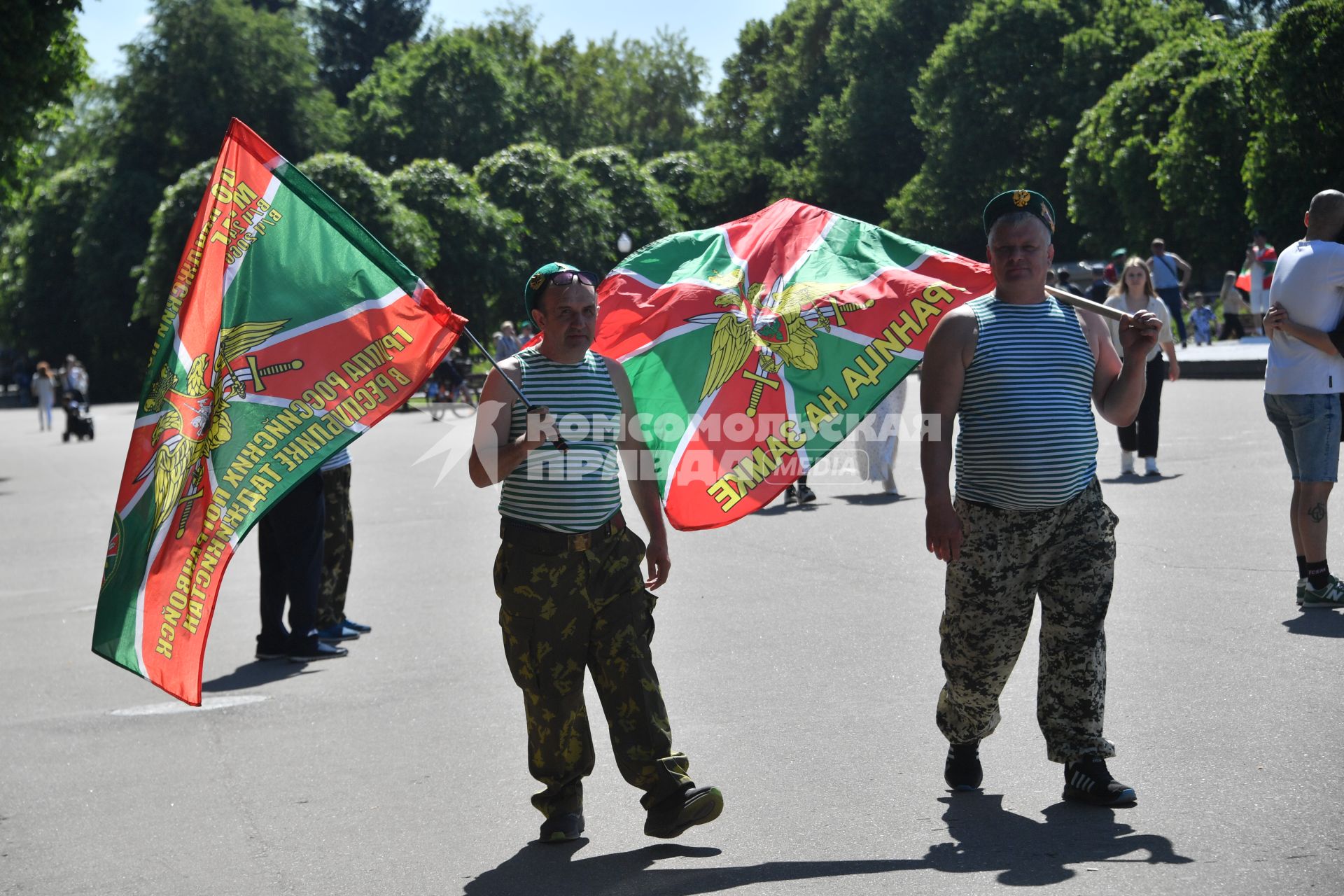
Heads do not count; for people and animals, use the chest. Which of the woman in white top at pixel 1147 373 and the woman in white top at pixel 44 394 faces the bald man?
the woman in white top at pixel 1147 373

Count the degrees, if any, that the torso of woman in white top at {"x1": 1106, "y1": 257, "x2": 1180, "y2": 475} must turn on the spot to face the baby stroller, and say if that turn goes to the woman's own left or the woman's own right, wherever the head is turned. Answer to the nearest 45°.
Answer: approximately 135° to the woman's own right

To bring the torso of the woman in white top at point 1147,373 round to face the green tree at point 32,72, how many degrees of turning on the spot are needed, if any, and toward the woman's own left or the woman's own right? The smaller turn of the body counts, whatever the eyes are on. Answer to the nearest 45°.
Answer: approximately 90° to the woman's own right

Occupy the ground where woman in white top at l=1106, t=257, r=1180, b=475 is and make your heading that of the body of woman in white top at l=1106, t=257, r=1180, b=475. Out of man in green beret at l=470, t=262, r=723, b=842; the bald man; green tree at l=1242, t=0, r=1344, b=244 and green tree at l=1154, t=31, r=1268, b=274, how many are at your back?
2

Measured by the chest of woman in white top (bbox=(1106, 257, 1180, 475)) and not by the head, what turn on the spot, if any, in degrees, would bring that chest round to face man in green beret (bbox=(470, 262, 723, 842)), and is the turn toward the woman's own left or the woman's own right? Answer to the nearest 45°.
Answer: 0° — they already face them

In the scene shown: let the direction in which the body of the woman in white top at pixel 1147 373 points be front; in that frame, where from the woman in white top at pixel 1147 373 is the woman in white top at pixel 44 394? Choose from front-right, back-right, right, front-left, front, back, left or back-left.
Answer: back-right

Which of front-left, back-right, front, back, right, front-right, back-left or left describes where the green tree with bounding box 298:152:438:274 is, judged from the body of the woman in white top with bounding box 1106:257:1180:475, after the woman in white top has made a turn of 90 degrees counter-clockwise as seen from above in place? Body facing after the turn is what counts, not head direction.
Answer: back-left
